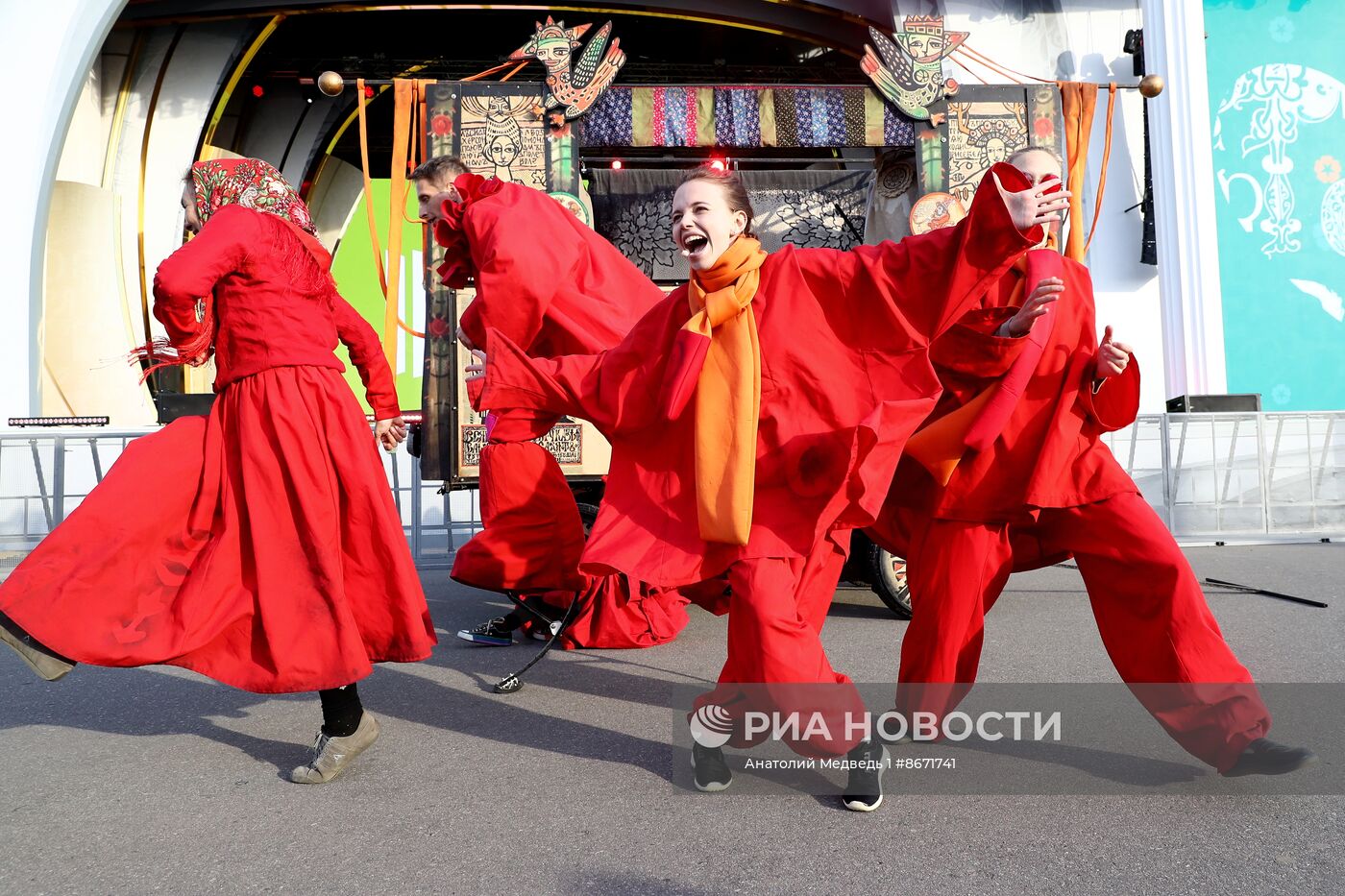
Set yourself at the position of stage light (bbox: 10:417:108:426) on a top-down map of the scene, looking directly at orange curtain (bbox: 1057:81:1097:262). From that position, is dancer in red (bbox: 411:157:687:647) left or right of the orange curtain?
right

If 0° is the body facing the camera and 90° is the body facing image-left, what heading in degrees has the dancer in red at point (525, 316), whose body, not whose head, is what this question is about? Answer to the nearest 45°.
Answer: approximately 90°

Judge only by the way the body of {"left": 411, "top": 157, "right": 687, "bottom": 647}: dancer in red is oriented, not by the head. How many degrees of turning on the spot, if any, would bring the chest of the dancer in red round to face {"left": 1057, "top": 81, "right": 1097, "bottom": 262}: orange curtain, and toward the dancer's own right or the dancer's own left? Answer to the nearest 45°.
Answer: approximately 135° to the dancer's own right

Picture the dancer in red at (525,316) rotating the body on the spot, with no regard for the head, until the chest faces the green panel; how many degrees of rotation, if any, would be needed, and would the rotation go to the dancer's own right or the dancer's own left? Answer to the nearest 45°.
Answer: approximately 90° to the dancer's own right

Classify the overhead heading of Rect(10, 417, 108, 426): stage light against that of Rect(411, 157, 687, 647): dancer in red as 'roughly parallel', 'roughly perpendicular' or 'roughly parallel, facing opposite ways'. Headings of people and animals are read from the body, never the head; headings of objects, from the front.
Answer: roughly perpendicular

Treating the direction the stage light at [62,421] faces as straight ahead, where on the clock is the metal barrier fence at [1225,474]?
The metal barrier fence is roughly at 10 o'clock from the stage light.

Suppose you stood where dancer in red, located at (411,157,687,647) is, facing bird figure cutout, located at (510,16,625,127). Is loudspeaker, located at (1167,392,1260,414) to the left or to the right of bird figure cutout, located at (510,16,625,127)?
right

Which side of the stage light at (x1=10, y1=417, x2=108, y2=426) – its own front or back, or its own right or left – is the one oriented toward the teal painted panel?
left

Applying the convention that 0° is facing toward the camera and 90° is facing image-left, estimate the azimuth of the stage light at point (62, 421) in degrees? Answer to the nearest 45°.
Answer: approximately 0°

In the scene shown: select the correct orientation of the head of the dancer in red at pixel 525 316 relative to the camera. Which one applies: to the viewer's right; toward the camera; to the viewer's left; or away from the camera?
to the viewer's left

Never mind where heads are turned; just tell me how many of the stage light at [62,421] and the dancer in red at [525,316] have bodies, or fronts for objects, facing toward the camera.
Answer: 1

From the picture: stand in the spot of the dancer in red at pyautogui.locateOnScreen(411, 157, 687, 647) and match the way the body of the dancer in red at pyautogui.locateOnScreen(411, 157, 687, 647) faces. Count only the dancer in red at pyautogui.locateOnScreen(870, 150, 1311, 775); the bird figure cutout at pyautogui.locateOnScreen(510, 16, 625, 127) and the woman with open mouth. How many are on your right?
1

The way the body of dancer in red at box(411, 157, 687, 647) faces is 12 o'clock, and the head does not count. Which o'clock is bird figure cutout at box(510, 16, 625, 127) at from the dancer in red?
The bird figure cutout is roughly at 3 o'clock from the dancer in red.

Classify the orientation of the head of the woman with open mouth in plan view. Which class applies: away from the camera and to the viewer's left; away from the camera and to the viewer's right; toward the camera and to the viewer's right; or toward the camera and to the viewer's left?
toward the camera and to the viewer's left

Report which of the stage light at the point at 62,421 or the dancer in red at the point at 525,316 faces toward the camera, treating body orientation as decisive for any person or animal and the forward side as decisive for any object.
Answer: the stage light
